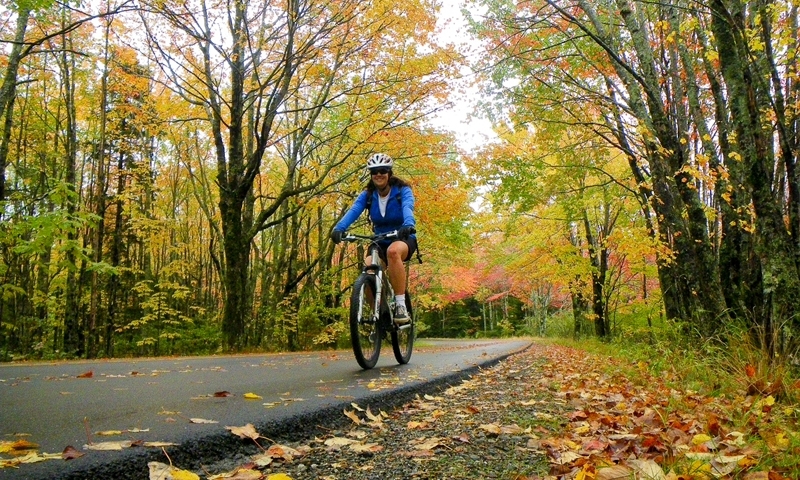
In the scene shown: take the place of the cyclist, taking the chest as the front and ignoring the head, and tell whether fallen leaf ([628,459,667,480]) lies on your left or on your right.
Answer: on your left

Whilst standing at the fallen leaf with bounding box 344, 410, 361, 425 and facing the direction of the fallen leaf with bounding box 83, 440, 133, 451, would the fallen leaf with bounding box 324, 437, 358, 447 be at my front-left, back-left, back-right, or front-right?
front-left

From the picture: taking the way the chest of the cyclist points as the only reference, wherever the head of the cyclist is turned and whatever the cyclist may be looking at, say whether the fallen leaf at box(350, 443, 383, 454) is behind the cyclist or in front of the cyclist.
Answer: in front

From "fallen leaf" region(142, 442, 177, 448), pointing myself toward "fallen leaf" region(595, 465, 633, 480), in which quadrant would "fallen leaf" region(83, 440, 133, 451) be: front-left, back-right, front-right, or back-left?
back-right

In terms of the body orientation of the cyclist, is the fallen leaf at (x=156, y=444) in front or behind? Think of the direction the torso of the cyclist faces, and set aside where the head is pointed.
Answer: in front

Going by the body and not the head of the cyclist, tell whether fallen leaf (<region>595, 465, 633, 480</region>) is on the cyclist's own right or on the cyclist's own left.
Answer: on the cyclist's own left

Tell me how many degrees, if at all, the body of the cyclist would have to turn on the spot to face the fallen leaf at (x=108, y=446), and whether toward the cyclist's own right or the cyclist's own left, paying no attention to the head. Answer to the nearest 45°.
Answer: approximately 45° to the cyclist's own left

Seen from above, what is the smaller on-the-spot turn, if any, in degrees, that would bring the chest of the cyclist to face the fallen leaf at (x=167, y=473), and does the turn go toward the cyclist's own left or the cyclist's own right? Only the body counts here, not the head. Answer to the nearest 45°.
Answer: approximately 45° to the cyclist's own left

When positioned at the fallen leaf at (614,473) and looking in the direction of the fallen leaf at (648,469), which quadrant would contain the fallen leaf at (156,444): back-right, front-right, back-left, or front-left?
back-left

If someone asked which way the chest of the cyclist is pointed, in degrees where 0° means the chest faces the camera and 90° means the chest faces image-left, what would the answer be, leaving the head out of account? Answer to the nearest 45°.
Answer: approximately 45°

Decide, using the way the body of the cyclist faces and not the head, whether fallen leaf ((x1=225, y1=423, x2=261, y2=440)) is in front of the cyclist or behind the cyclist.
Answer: in front

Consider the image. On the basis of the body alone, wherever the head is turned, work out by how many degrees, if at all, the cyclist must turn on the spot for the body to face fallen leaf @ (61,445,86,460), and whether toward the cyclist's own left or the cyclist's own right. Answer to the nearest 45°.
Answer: approximately 45° to the cyclist's own left
